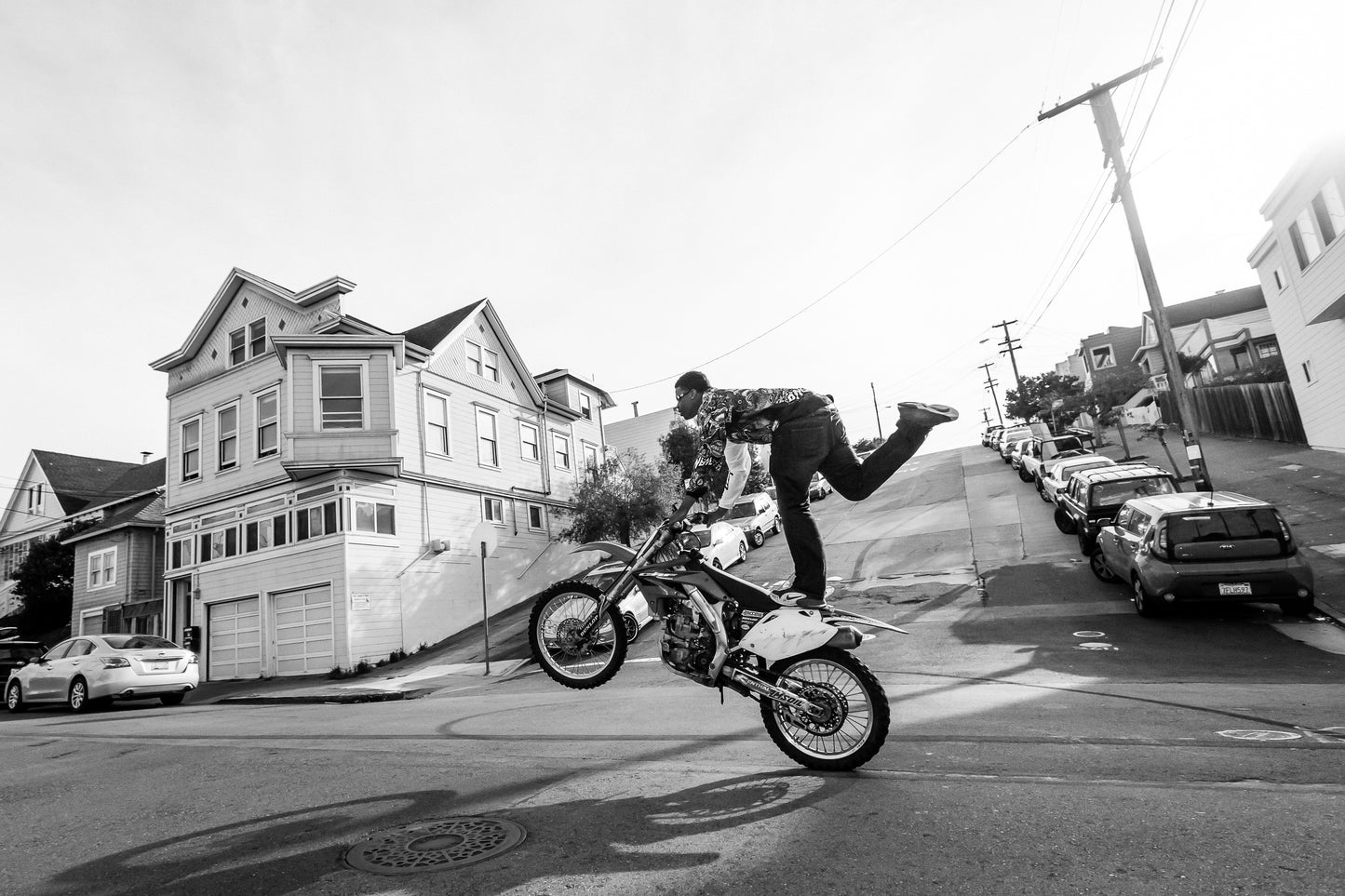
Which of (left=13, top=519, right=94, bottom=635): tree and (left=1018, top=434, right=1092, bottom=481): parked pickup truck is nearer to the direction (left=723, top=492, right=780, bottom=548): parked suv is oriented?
the tree

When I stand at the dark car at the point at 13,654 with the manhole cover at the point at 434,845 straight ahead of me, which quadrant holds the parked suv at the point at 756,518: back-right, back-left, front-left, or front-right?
front-left

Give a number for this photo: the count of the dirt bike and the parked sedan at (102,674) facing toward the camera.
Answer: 0

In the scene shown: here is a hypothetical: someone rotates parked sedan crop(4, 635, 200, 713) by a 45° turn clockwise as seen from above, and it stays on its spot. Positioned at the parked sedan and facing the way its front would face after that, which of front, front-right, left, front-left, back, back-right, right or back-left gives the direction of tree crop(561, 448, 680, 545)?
right

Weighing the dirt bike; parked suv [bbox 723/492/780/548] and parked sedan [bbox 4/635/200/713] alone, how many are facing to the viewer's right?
0

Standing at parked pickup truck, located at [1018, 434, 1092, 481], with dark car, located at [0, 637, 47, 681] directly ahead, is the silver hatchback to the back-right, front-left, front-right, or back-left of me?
front-left

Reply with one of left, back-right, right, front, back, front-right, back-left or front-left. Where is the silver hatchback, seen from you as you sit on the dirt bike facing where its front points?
back-right

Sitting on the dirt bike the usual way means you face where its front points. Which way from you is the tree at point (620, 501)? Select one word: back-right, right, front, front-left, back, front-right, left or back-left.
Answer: right

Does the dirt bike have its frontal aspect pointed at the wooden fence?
no

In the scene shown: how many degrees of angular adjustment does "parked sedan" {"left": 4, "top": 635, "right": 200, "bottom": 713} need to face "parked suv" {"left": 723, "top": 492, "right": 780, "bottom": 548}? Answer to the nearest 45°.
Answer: approximately 135° to its right

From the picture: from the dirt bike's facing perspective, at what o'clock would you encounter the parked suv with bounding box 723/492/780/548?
The parked suv is roughly at 3 o'clock from the dirt bike.

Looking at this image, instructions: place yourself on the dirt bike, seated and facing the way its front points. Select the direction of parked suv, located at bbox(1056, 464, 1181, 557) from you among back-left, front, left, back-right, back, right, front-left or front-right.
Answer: back-right

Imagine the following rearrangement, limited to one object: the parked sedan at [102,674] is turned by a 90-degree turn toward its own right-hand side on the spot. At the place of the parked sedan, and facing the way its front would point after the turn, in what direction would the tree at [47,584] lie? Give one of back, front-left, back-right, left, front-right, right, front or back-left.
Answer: front-left

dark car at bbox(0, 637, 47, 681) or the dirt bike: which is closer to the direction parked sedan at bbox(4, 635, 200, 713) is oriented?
the dark car

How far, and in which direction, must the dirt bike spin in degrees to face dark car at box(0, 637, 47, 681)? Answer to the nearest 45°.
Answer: approximately 45° to its right

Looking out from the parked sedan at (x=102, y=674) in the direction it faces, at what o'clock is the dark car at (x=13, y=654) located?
The dark car is roughly at 1 o'clock from the parked sedan.

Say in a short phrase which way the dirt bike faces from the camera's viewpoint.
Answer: facing to the left of the viewer

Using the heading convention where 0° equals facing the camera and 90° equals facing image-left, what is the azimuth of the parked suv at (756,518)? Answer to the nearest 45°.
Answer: approximately 45°

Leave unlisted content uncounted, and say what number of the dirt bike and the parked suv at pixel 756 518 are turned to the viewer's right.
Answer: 0

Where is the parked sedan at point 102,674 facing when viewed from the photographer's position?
facing away from the viewer and to the left of the viewer
